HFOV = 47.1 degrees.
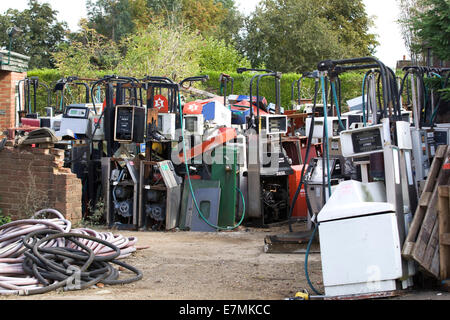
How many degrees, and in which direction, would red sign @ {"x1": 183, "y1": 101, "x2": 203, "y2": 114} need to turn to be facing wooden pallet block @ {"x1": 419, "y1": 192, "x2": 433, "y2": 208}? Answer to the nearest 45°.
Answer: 0° — it already faces it

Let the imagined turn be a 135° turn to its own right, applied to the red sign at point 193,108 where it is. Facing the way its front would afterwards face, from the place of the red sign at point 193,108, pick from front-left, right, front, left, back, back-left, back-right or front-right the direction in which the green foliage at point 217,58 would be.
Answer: front-right

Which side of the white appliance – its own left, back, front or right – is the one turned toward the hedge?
back

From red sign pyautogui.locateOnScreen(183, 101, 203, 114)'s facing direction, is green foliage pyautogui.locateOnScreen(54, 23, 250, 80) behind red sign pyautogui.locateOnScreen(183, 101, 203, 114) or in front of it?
behind

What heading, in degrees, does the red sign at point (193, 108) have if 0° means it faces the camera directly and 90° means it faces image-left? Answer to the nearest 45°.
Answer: approximately 0°

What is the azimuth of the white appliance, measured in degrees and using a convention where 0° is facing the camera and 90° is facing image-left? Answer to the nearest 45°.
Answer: approximately 0°

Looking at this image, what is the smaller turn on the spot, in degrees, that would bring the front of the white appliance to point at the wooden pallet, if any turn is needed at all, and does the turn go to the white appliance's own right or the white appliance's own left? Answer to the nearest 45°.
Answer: approximately 135° to the white appliance's own left

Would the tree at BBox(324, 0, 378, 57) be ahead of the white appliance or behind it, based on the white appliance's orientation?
behind

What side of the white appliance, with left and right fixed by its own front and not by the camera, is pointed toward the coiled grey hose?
right

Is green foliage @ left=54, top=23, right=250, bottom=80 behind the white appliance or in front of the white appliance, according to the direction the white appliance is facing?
behind

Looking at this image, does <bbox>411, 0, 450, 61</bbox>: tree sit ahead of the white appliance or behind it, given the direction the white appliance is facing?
behind

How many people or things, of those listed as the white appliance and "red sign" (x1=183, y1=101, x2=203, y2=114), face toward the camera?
2

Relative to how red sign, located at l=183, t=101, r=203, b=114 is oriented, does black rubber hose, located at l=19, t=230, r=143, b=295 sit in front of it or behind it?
in front

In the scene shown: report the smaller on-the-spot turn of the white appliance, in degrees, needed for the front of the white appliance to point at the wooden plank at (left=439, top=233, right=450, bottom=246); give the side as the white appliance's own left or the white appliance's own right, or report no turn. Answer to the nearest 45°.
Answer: approximately 135° to the white appliance's own left
